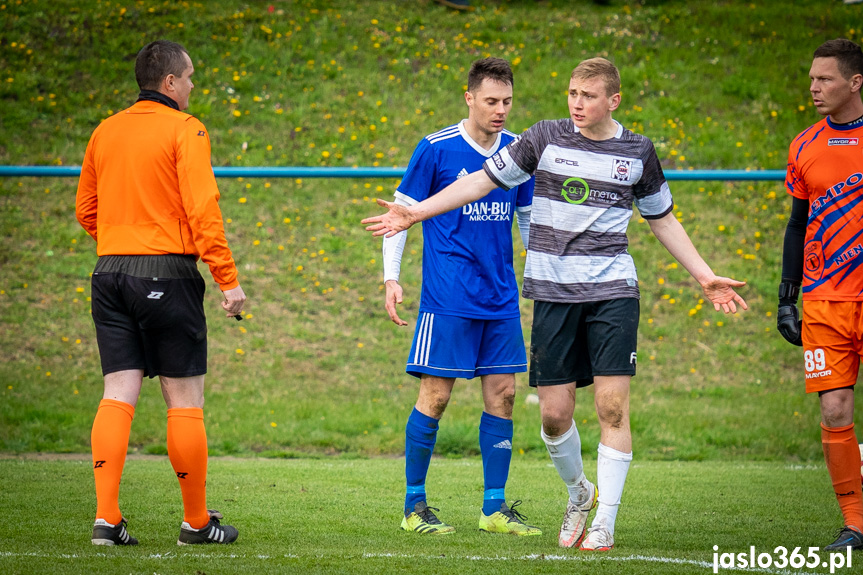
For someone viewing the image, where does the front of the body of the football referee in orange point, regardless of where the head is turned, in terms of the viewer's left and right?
facing away from the viewer and to the right of the viewer

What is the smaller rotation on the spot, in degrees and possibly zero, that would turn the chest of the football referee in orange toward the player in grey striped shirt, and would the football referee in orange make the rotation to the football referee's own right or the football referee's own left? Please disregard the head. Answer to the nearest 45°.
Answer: approximately 45° to the football referee's own right

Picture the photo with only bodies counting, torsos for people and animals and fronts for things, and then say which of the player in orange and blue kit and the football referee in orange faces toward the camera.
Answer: the player in orange and blue kit

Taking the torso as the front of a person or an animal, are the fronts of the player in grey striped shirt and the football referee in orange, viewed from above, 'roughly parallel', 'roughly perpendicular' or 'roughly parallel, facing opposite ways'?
roughly parallel, facing opposite ways

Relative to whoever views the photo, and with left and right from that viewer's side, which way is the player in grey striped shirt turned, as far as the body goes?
facing the viewer

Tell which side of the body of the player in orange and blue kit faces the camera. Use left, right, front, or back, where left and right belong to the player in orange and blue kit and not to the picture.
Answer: front

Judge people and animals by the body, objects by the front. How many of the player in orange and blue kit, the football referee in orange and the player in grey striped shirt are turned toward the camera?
2

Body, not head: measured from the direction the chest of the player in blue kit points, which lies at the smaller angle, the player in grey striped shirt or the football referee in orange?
the player in grey striped shirt

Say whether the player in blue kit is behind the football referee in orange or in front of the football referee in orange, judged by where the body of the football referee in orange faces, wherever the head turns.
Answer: in front

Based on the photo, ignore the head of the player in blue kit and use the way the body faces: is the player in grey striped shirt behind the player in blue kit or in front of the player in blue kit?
in front

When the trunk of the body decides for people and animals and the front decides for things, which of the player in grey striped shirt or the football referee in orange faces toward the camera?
the player in grey striped shirt

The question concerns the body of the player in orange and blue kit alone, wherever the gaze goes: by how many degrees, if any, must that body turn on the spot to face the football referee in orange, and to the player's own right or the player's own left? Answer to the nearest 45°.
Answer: approximately 45° to the player's own right

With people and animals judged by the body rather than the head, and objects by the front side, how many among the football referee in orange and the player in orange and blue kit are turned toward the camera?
1

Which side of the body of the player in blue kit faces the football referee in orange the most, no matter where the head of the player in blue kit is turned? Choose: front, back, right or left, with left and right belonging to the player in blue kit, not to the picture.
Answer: right

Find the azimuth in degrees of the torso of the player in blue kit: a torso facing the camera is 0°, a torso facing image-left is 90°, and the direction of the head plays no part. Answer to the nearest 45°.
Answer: approximately 315°

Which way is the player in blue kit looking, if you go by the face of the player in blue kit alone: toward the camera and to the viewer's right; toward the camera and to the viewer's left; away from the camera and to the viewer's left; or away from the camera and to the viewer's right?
toward the camera and to the viewer's right

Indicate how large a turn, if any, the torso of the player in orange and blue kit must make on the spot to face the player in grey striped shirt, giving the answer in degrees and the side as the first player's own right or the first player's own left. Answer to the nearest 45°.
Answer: approximately 45° to the first player's own right

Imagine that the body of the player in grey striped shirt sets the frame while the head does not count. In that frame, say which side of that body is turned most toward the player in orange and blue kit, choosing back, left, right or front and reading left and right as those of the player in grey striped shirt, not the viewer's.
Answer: left

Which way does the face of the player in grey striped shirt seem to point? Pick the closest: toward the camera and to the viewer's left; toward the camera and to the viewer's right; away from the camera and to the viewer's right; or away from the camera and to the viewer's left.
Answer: toward the camera and to the viewer's left
